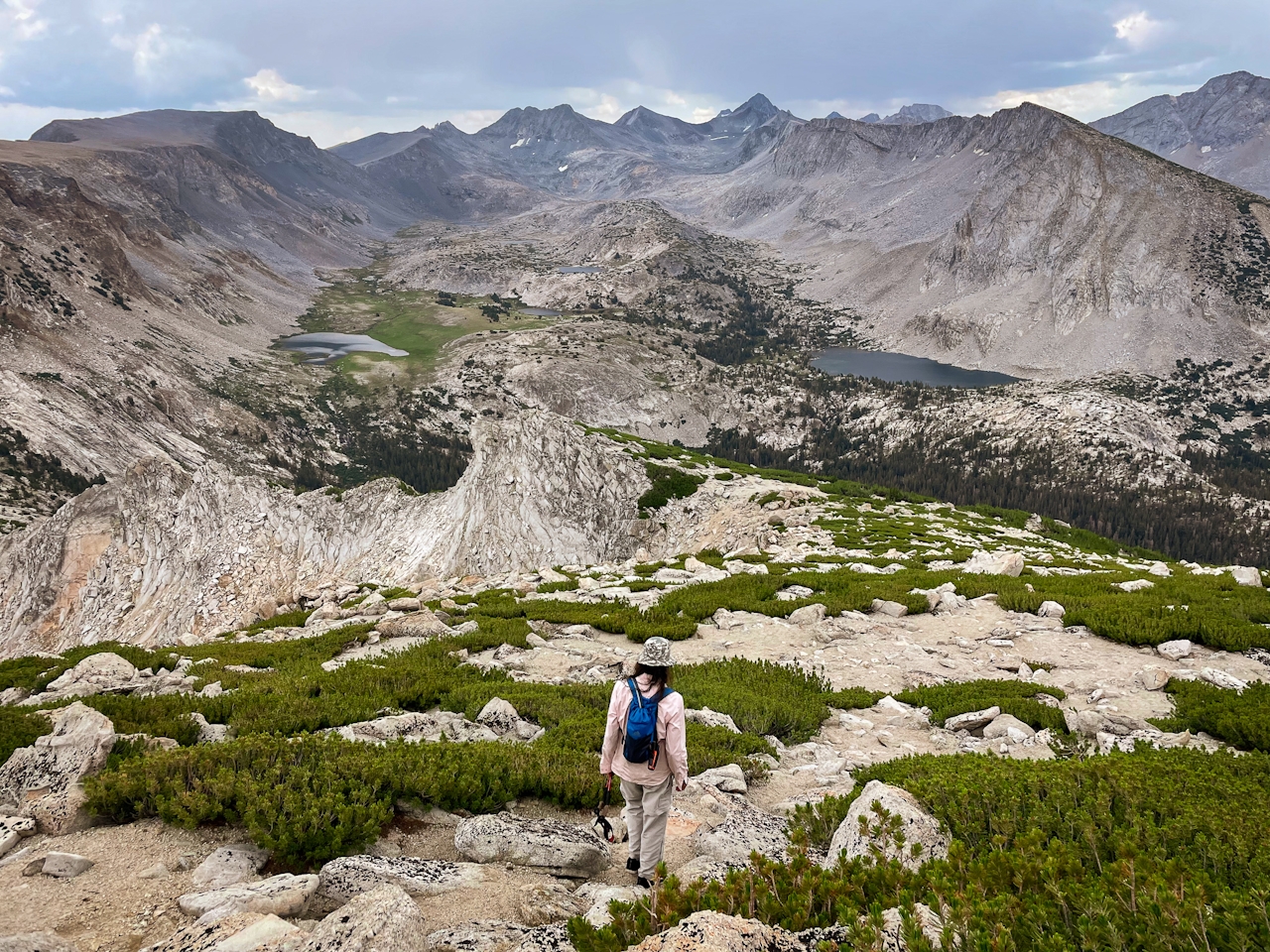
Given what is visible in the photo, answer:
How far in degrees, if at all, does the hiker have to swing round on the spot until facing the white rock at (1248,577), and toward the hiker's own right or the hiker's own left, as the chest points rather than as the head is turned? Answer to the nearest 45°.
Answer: approximately 45° to the hiker's own right

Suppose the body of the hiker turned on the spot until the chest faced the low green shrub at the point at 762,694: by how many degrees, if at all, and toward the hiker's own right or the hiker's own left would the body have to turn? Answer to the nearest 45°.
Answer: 0° — they already face it

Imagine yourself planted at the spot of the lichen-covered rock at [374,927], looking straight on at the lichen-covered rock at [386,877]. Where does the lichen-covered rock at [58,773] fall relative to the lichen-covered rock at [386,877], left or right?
left

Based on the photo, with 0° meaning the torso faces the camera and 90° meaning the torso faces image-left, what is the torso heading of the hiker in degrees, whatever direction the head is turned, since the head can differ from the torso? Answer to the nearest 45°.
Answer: approximately 180°

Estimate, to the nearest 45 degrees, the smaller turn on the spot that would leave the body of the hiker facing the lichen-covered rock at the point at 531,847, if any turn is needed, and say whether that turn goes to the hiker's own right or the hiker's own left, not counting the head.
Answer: approximately 90° to the hiker's own left
